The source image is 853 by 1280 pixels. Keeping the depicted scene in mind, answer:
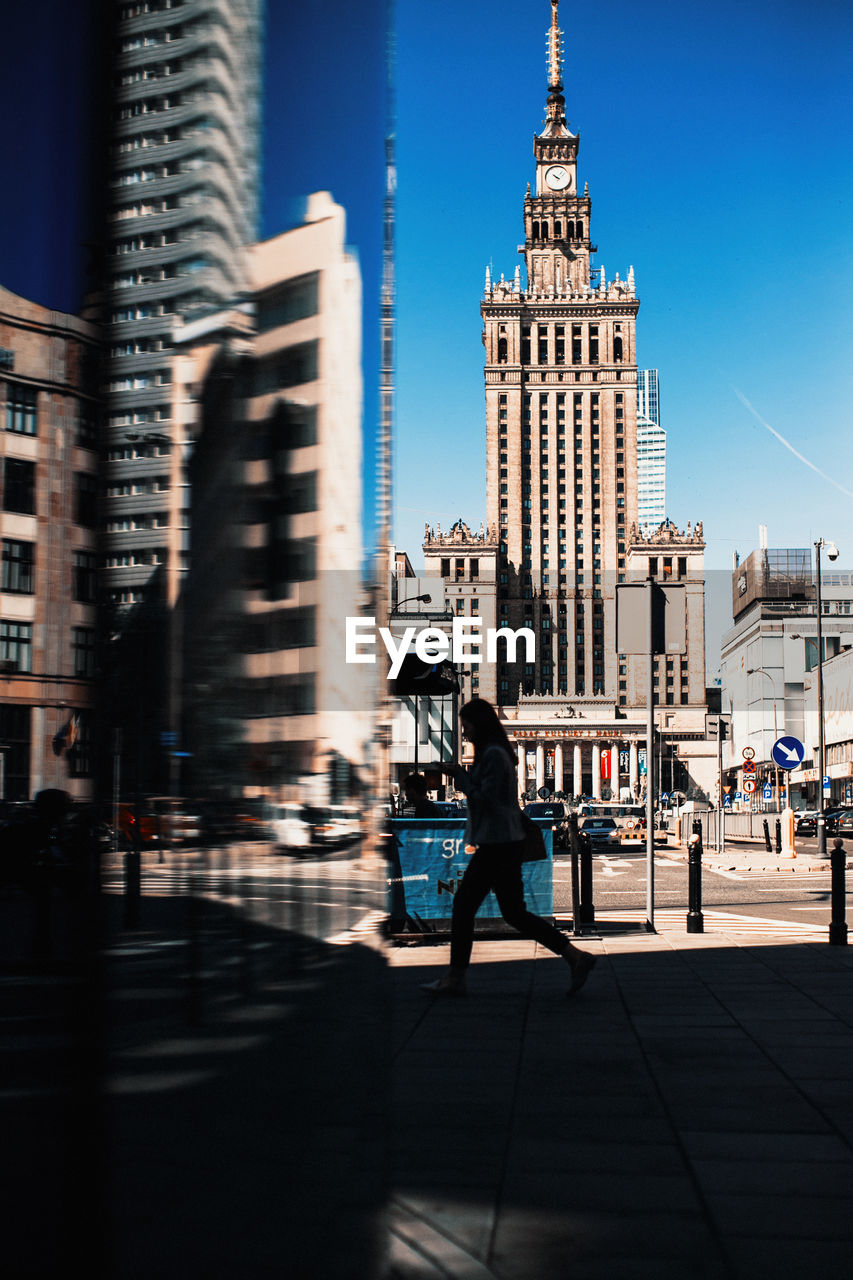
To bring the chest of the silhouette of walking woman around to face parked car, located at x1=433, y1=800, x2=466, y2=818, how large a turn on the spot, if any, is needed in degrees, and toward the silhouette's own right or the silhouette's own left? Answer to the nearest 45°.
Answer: approximately 90° to the silhouette's own right

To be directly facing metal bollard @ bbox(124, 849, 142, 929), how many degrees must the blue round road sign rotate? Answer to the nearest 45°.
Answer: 0° — it already faces it

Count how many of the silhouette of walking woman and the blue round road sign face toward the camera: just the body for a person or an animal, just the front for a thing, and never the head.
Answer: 1

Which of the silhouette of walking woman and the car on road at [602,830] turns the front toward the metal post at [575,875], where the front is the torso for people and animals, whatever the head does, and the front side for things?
the car on road

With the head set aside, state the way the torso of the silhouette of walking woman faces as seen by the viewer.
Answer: to the viewer's left

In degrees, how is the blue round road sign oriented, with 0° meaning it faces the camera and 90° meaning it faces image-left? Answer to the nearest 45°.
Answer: approximately 0°

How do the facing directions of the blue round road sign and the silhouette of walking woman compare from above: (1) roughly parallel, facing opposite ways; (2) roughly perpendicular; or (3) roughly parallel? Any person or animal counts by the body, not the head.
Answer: roughly perpendicular

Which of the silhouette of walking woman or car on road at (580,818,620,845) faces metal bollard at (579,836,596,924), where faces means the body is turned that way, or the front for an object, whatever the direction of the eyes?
the car on road

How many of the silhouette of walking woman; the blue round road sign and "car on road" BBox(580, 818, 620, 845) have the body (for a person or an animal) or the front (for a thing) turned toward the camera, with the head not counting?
2
